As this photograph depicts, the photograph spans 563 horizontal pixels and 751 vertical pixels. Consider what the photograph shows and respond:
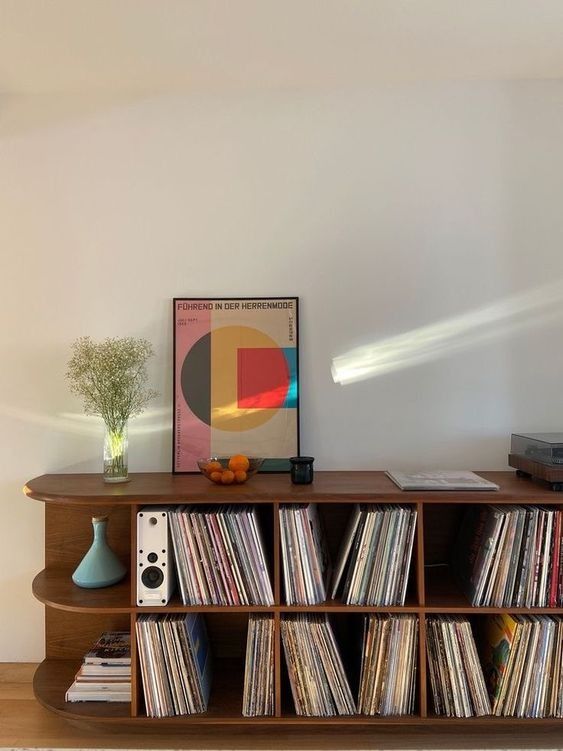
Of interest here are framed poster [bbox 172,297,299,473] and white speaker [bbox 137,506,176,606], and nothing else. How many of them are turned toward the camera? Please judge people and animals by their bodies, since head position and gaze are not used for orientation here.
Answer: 2

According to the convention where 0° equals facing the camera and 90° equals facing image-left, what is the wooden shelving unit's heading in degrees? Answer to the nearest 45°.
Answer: approximately 0°

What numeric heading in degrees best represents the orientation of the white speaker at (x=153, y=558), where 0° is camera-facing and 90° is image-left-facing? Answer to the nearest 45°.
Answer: approximately 0°
